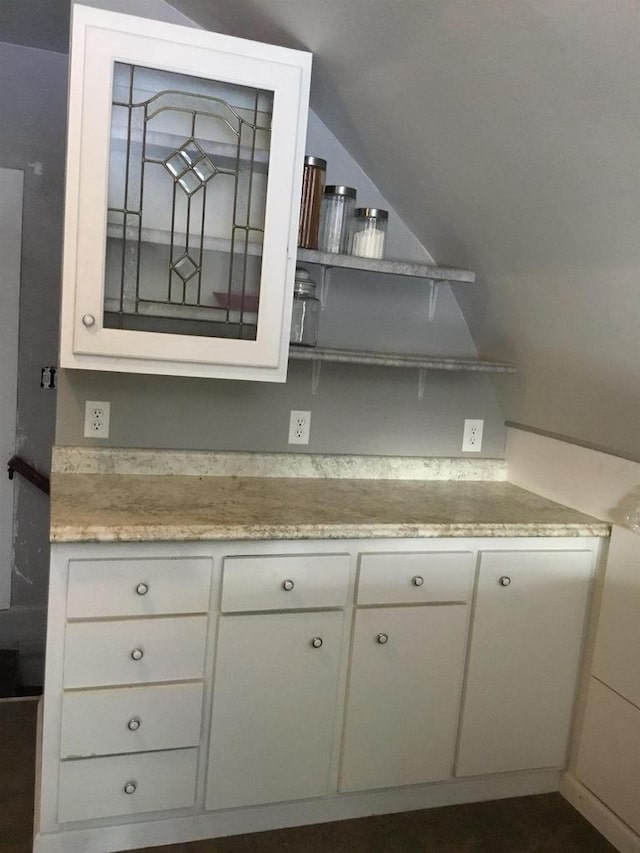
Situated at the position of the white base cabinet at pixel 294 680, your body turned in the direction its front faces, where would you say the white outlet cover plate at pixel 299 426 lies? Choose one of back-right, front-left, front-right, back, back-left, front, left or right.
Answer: back

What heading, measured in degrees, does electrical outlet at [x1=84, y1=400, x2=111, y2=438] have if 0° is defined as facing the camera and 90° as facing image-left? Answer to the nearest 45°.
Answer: approximately 0°

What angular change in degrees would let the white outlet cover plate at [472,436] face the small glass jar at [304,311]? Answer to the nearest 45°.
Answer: approximately 45° to its right

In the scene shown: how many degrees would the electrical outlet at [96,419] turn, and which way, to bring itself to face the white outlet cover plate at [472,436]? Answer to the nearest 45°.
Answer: approximately 90° to its left

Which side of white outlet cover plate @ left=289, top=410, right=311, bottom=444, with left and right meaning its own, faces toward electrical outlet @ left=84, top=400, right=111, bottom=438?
right
